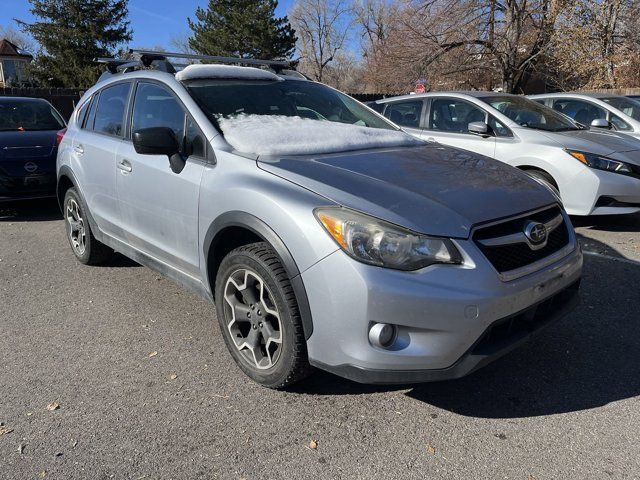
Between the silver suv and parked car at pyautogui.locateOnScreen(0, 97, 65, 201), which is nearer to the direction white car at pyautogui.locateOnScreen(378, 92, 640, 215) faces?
the silver suv

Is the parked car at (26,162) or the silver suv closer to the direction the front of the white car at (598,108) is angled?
the silver suv

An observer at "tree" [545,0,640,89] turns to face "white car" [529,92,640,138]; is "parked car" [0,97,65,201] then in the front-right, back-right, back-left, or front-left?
front-right

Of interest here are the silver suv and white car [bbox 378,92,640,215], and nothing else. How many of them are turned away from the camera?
0

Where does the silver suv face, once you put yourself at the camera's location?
facing the viewer and to the right of the viewer

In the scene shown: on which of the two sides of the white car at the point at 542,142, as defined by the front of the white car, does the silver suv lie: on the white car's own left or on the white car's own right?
on the white car's own right

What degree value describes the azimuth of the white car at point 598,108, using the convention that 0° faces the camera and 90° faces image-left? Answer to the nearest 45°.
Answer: approximately 315°

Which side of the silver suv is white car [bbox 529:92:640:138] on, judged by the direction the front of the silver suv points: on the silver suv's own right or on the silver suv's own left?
on the silver suv's own left

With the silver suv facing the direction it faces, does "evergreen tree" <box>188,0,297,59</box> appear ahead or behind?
behind

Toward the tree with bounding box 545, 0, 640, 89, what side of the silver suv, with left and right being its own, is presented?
left

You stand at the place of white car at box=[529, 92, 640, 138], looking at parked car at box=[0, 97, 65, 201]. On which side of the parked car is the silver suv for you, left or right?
left
